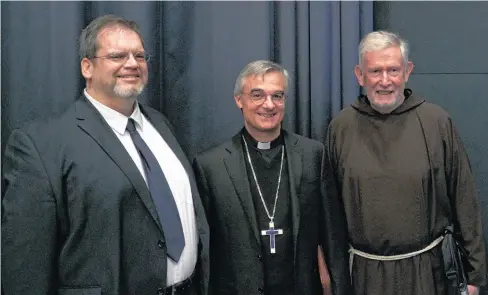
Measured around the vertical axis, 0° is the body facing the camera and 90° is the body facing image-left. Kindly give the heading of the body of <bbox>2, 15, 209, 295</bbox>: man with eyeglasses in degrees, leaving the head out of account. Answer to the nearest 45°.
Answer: approximately 315°

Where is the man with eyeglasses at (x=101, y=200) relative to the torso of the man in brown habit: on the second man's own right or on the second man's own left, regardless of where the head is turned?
on the second man's own right

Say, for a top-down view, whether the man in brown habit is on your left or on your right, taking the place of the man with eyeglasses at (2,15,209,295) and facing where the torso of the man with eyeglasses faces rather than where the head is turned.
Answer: on your left

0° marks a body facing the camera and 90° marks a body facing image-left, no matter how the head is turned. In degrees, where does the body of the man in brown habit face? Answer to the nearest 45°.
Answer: approximately 0°
